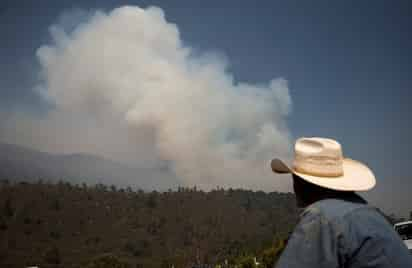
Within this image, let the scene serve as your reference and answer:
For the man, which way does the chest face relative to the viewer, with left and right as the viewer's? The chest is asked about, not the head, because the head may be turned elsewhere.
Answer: facing away from the viewer and to the left of the viewer
